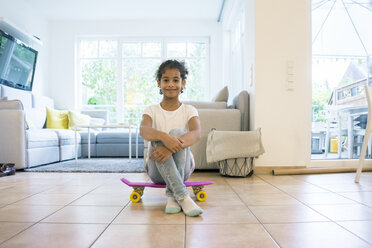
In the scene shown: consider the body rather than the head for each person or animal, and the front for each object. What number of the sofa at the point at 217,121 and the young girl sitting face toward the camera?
1

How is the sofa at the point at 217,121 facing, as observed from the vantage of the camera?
facing to the left of the viewer

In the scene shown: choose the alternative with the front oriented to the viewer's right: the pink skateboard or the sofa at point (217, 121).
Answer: the pink skateboard

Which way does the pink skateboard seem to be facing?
to the viewer's right

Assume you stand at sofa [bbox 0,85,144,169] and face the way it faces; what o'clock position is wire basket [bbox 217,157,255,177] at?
The wire basket is roughly at 12 o'clock from the sofa.

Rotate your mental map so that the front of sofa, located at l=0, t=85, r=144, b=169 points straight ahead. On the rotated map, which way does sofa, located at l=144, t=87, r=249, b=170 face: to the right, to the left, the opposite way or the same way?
the opposite way

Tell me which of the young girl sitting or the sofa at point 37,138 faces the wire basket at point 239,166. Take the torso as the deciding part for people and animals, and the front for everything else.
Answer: the sofa
